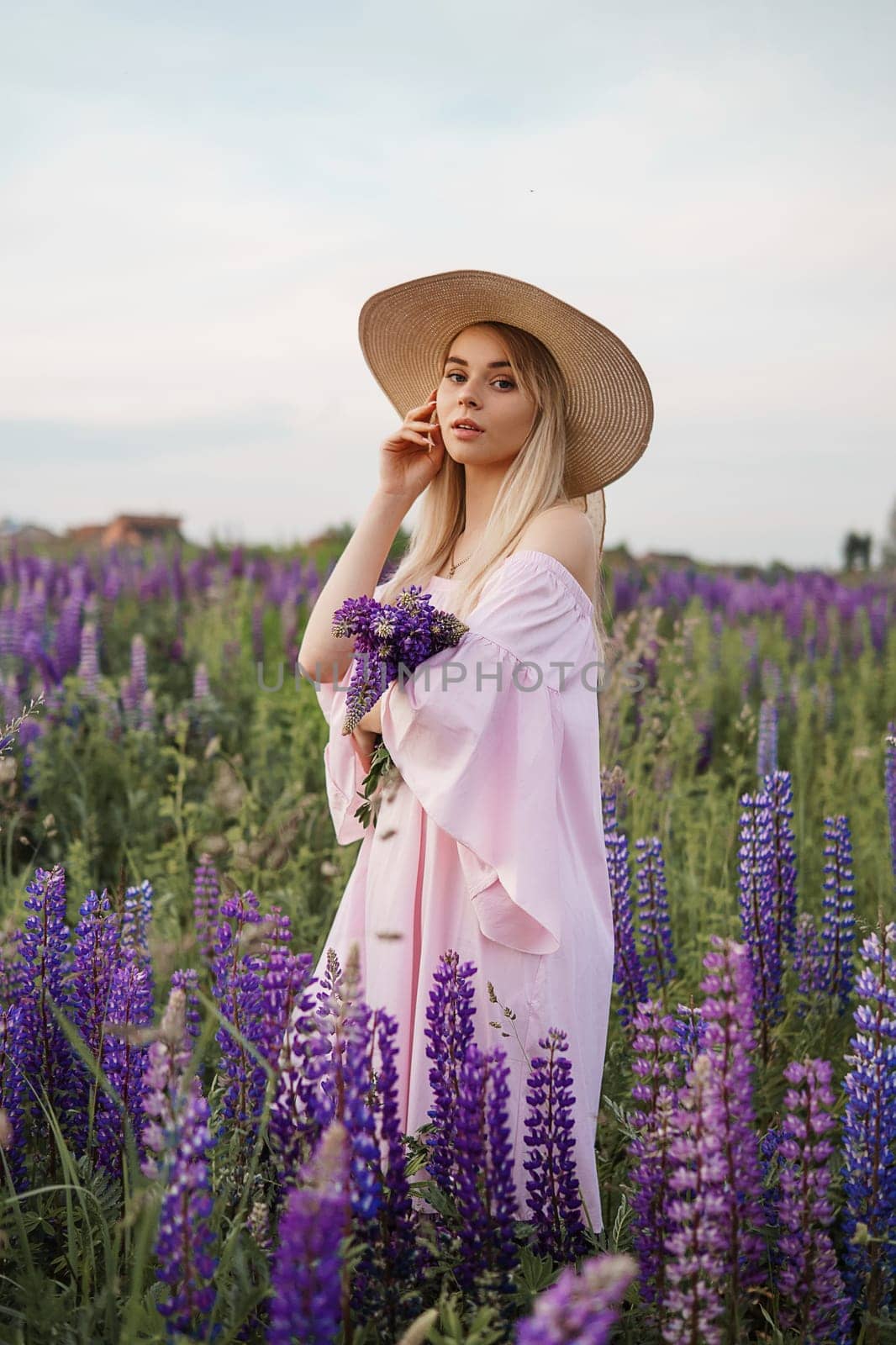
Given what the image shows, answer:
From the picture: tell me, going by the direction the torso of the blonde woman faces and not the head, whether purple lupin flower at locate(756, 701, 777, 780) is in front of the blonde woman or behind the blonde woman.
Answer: behind

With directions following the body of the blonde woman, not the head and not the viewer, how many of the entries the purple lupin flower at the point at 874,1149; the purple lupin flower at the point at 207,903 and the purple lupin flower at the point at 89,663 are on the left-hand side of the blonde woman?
1

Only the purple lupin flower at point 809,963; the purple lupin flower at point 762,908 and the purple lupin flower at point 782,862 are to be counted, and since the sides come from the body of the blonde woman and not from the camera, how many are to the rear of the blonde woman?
3

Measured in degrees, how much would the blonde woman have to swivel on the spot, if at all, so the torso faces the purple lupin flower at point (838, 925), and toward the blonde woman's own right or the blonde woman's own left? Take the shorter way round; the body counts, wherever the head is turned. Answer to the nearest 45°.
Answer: approximately 180°

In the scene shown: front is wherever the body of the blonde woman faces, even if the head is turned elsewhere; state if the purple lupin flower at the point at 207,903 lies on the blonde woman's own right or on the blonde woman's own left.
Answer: on the blonde woman's own right

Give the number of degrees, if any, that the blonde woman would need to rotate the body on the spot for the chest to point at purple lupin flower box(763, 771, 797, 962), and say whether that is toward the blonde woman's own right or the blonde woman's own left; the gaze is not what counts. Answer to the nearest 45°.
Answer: approximately 180°

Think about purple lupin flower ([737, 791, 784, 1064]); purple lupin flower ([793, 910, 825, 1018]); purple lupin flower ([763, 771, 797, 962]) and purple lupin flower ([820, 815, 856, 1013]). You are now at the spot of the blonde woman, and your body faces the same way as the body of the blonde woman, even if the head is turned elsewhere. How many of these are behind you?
4

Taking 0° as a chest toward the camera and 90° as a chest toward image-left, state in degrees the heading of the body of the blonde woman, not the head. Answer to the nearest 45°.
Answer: approximately 45°

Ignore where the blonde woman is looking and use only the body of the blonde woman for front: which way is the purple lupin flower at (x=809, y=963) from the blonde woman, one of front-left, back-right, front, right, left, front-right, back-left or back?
back

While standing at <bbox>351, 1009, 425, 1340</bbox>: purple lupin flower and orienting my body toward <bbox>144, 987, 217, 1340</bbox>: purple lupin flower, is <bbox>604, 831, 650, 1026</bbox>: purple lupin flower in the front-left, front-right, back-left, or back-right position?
back-right
